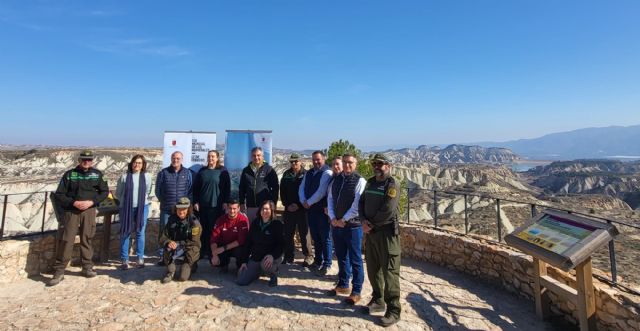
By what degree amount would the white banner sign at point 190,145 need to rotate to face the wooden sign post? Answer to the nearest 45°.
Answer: approximately 45° to its left

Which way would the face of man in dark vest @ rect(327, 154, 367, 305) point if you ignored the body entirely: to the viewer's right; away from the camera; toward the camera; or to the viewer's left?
toward the camera

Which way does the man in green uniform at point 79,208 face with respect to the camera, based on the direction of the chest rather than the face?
toward the camera

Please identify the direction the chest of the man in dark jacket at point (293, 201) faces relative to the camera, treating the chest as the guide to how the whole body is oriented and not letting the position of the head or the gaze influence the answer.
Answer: toward the camera

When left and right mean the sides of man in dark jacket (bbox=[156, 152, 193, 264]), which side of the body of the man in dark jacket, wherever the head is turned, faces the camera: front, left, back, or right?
front

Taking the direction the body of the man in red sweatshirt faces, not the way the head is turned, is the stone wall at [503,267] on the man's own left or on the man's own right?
on the man's own left

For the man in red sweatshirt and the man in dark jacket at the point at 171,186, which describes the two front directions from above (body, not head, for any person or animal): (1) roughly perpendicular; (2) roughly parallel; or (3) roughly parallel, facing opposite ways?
roughly parallel

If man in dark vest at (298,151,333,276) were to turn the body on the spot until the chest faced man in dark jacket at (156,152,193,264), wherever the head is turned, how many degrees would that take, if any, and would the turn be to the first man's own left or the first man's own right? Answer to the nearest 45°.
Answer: approximately 45° to the first man's own right

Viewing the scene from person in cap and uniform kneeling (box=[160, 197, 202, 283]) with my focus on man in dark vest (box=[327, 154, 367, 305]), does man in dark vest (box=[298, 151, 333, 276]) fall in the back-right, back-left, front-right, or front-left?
front-left

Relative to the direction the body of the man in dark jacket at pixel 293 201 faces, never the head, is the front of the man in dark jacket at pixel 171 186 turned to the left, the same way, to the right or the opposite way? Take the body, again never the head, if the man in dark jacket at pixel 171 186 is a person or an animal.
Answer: the same way

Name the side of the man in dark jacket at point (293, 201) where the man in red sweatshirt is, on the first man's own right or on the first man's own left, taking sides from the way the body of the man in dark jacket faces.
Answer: on the first man's own right

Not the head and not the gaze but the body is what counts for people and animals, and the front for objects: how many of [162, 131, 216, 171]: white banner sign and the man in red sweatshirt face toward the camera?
2

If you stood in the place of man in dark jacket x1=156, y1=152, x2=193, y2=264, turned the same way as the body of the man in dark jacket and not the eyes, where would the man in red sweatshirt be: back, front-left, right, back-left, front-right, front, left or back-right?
front-left

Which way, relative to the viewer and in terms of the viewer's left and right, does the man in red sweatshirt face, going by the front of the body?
facing the viewer

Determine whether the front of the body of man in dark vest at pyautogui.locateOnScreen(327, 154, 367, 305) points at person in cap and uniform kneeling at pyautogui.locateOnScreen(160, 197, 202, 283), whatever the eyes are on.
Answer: no

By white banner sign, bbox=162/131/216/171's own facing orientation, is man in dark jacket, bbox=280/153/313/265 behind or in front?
in front

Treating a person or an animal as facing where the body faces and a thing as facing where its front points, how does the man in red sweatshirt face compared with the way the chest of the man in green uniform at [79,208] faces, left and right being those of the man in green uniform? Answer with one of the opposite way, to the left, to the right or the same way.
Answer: the same way
